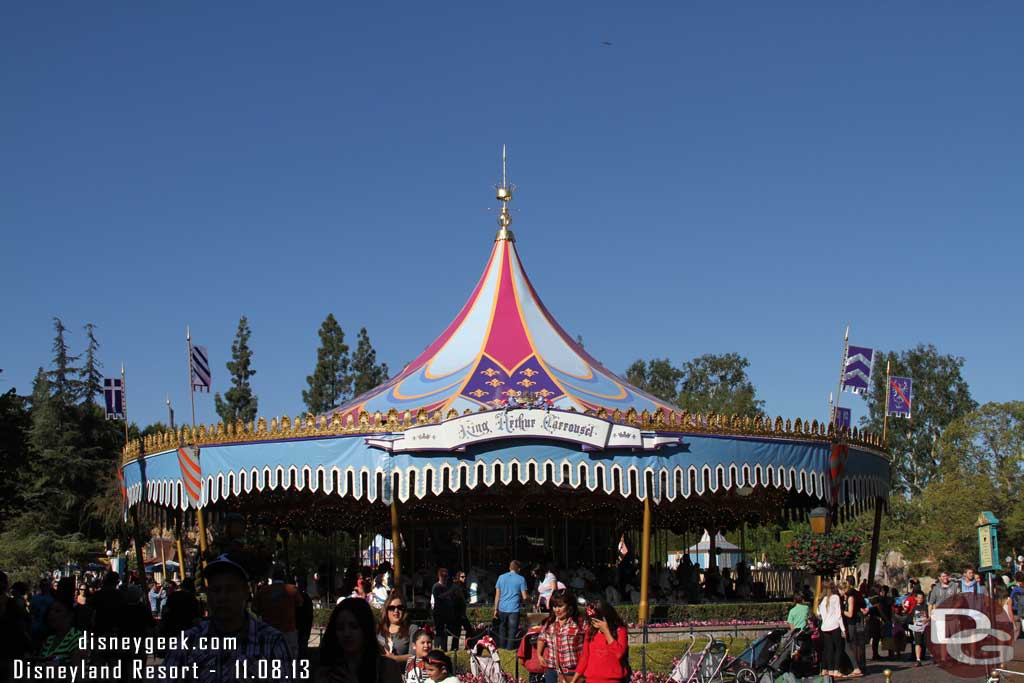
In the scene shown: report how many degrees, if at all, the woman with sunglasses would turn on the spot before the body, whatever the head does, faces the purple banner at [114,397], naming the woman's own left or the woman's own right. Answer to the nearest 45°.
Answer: approximately 180°

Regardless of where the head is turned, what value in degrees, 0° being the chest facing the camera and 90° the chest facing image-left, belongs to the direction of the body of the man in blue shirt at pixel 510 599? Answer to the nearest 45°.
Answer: approximately 180°

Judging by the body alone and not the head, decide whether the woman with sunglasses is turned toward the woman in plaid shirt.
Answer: no

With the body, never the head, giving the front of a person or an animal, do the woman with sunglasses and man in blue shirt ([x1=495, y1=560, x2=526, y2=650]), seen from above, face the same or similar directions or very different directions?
very different directions

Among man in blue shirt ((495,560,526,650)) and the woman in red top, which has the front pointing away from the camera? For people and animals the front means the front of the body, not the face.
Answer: the man in blue shirt

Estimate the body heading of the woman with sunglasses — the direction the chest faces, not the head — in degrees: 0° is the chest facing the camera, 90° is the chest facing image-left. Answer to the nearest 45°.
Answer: approximately 0°

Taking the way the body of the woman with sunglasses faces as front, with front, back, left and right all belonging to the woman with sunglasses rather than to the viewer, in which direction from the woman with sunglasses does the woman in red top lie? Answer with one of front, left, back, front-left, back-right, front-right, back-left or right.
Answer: back-left

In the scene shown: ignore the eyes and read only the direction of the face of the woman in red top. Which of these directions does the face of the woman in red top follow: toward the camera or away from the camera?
toward the camera

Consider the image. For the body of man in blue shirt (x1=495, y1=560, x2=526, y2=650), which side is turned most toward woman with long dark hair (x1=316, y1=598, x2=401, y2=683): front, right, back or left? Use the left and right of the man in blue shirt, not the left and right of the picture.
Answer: back

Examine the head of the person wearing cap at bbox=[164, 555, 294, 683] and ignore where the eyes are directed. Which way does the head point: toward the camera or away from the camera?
toward the camera

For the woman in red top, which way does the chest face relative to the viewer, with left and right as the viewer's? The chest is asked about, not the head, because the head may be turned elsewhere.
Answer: facing the viewer and to the left of the viewer

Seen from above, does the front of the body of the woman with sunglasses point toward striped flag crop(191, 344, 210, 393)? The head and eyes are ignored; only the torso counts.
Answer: no

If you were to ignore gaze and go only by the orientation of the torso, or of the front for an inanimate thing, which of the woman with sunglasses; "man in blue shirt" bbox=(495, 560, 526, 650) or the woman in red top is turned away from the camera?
the man in blue shirt

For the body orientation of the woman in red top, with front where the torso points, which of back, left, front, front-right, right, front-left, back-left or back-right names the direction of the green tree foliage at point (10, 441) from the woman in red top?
right

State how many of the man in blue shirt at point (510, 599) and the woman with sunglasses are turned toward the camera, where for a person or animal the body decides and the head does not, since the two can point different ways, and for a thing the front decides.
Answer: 1

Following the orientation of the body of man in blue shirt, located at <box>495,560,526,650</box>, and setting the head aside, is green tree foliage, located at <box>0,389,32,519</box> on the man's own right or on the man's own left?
on the man's own left

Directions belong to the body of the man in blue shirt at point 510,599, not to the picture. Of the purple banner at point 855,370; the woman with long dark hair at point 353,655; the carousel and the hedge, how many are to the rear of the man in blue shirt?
1
